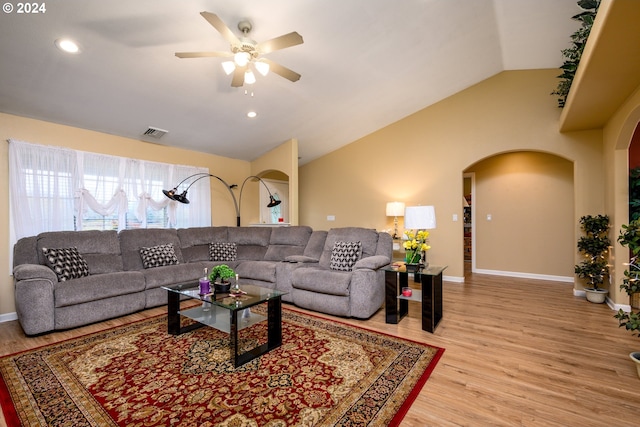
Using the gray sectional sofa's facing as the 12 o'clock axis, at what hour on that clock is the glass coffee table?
The glass coffee table is roughly at 11 o'clock from the gray sectional sofa.

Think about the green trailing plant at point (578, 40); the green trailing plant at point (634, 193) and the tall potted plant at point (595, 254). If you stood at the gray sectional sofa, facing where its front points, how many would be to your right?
0

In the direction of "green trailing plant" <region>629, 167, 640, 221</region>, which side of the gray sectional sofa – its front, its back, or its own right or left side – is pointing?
left

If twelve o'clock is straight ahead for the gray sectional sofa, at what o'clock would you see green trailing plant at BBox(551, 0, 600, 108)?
The green trailing plant is roughly at 10 o'clock from the gray sectional sofa.

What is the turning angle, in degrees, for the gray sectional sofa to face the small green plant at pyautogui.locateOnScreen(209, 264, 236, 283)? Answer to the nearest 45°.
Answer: approximately 45° to its left

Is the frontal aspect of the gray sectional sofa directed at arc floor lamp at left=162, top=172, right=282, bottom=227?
no

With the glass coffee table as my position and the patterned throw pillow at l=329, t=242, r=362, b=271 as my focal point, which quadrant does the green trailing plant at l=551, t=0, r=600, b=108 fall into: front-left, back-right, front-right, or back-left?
front-right

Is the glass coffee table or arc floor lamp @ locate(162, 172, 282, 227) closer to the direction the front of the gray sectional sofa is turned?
the glass coffee table

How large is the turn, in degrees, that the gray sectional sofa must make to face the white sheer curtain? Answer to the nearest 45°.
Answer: approximately 135° to its right

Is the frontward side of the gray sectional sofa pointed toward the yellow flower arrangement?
no

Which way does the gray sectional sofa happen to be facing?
toward the camera

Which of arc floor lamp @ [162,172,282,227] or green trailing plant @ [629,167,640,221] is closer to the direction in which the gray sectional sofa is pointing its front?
the green trailing plant

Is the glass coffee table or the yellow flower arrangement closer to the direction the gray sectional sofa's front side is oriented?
the glass coffee table
